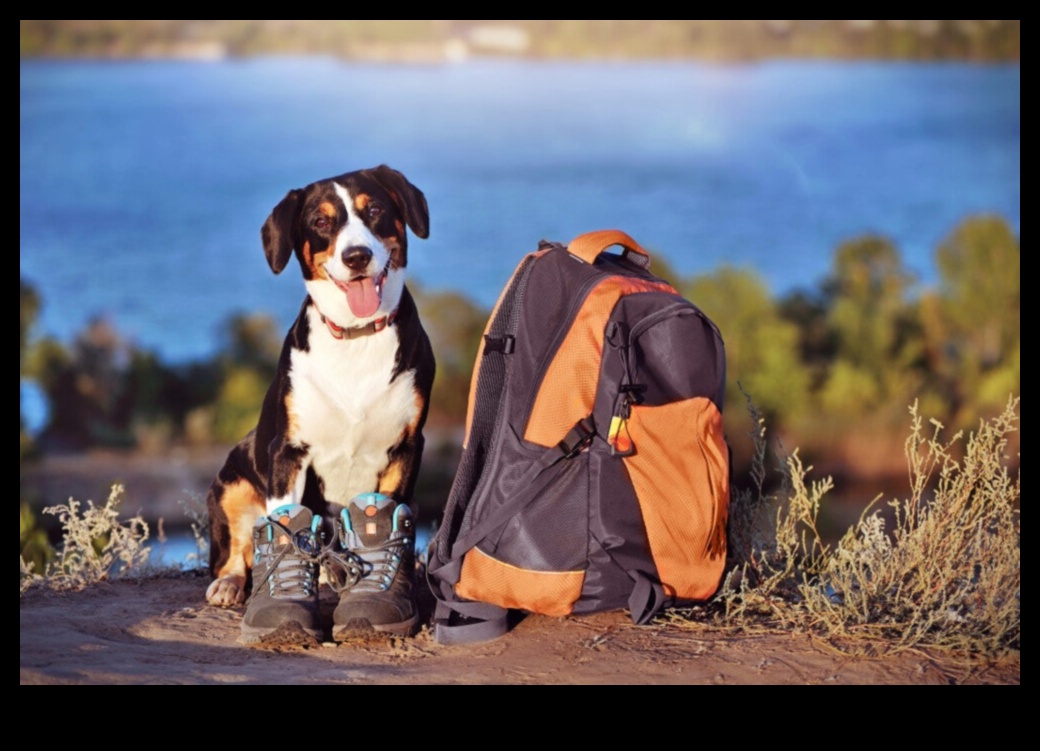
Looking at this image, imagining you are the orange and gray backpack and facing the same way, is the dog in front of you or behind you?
behind

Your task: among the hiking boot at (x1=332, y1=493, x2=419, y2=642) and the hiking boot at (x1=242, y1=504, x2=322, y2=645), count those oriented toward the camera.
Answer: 2

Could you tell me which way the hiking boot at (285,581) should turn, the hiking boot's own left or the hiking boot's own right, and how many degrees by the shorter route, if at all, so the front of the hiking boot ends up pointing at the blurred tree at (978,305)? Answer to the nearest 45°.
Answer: approximately 135° to the hiking boot's own left

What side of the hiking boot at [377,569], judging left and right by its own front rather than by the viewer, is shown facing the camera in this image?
front

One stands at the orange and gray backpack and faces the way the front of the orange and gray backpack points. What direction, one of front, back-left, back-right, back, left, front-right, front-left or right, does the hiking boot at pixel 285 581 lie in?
back-right

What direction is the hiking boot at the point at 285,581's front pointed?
toward the camera

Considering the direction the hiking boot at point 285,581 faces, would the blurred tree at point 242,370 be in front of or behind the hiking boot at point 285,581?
behind

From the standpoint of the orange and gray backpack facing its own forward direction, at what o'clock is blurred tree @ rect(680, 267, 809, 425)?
The blurred tree is roughly at 8 o'clock from the orange and gray backpack.

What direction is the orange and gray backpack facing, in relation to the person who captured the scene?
facing the viewer and to the right of the viewer
